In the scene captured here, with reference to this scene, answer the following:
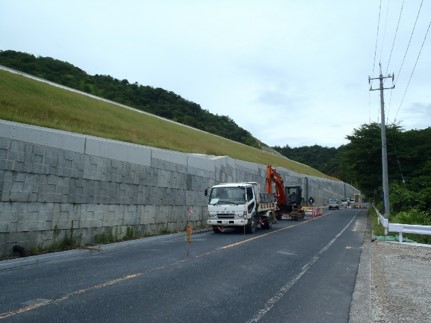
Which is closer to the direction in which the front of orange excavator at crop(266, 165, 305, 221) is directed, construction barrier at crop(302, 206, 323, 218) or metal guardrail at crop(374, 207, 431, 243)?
the metal guardrail

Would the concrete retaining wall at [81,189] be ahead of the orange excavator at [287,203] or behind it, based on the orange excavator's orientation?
ahead

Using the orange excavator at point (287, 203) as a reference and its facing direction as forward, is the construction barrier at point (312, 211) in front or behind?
behind

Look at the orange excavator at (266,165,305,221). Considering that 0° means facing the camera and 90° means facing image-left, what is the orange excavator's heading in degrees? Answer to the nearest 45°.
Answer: approximately 45°

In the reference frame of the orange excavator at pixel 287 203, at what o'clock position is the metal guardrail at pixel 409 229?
The metal guardrail is roughly at 10 o'clock from the orange excavator.

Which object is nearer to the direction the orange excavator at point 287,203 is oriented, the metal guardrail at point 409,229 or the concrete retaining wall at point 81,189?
the concrete retaining wall

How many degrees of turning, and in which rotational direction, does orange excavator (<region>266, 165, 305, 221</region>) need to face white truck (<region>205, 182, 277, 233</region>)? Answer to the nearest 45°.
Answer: approximately 45° to its left
